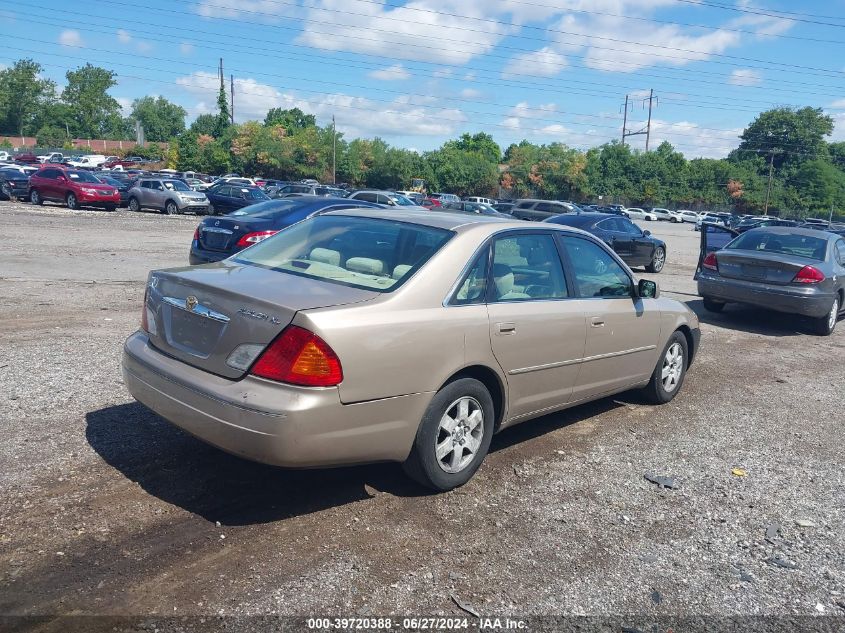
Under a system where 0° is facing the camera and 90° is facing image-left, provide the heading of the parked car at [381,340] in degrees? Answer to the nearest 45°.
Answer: approximately 225°

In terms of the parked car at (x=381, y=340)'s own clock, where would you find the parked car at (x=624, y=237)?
the parked car at (x=624, y=237) is roughly at 11 o'clock from the parked car at (x=381, y=340).

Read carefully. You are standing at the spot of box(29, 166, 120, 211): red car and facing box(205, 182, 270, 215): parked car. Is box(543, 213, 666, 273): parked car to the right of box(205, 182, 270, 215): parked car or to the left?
right

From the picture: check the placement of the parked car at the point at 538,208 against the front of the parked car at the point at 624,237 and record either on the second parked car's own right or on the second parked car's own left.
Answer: on the second parked car's own left

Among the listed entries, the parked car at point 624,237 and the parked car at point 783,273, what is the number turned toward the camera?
0
